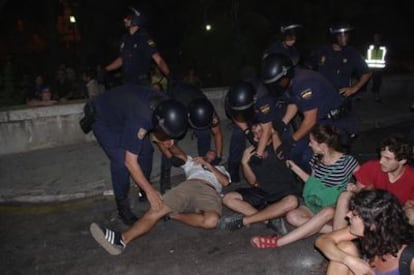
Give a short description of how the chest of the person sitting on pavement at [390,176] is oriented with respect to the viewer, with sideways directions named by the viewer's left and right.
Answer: facing the viewer and to the left of the viewer

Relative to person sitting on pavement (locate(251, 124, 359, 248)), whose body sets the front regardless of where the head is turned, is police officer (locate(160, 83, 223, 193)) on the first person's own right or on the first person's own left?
on the first person's own right

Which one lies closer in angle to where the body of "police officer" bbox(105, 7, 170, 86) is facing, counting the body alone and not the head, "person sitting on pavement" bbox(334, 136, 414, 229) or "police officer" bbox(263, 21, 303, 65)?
the person sitting on pavement

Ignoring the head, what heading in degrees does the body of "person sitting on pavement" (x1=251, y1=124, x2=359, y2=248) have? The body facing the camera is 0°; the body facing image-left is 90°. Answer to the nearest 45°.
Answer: approximately 45°

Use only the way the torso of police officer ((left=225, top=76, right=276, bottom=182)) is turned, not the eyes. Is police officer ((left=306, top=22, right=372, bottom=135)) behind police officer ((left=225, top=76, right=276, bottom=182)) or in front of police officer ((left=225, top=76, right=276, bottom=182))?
behind

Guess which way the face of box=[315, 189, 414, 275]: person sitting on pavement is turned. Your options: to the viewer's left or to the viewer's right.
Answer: to the viewer's left

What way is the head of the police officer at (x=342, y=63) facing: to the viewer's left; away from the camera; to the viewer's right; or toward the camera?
toward the camera
